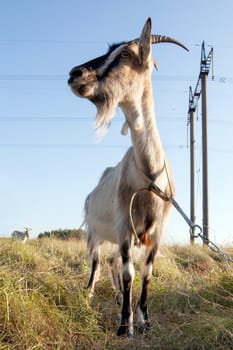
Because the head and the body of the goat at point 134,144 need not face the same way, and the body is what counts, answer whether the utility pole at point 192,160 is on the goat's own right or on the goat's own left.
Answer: on the goat's own left

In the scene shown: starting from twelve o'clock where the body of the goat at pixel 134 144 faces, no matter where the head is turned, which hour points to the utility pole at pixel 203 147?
The utility pole is roughly at 8 o'clock from the goat.
